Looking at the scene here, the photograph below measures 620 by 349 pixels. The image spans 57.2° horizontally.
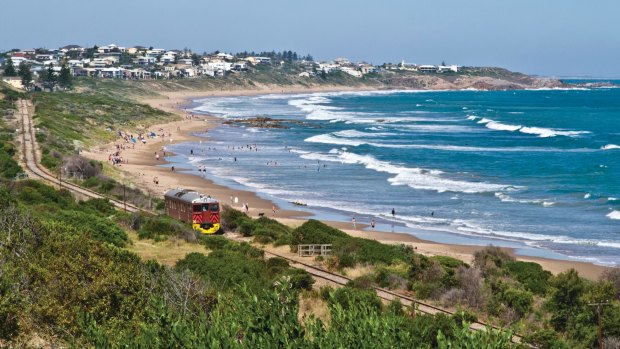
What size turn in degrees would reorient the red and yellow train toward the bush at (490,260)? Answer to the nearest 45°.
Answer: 0° — it already faces it

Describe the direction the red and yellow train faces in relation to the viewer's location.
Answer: facing the viewer and to the right of the viewer

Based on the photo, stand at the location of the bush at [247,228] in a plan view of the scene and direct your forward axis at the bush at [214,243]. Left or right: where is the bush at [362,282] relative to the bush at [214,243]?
left

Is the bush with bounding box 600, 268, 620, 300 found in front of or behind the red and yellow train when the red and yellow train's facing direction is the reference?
in front

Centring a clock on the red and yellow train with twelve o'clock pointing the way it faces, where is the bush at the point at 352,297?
The bush is roughly at 1 o'clock from the red and yellow train.

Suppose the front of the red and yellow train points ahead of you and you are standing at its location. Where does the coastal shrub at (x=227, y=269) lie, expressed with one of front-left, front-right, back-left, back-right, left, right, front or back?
front-right

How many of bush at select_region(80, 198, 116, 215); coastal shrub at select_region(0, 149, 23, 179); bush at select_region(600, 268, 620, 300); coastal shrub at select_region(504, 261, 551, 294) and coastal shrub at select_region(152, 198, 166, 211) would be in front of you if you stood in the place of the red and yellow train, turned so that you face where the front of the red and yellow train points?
2

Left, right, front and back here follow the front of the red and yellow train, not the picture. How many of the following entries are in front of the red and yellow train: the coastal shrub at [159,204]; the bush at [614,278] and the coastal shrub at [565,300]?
2

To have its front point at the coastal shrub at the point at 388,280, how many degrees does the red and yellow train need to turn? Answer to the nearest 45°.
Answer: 0° — it already faces it

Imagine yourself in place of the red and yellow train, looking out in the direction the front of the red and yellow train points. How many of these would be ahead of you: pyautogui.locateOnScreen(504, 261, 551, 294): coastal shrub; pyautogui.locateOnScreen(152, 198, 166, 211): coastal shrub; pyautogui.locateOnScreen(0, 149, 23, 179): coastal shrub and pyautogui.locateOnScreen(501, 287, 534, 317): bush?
2

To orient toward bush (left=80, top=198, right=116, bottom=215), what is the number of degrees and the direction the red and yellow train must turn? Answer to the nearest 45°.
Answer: approximately 180°

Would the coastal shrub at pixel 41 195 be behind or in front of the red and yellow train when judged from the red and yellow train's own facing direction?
behind

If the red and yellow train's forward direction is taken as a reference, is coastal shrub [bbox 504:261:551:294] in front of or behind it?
in front

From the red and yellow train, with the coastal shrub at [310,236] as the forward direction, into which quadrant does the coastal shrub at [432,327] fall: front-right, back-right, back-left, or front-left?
front-right

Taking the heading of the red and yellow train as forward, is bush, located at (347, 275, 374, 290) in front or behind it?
in front

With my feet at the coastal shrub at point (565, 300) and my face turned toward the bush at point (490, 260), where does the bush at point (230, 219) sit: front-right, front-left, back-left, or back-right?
front-left

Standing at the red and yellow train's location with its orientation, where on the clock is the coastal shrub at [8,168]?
The coastal shrub is roughly at 6 o'clock from the red and yellow train.
